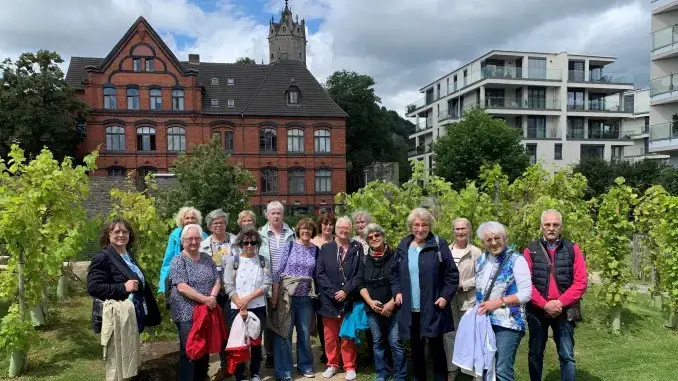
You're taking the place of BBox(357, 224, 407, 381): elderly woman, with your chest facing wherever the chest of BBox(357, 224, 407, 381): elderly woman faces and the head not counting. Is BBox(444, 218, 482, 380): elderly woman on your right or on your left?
on your left

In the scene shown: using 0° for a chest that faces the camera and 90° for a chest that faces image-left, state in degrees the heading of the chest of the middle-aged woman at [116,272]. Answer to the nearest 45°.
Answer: approximately 315°

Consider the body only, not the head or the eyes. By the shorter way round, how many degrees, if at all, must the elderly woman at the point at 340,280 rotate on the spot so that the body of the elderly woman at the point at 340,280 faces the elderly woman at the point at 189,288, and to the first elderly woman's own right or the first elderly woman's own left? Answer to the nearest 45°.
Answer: approximately 45° to the first elderly woman's own right

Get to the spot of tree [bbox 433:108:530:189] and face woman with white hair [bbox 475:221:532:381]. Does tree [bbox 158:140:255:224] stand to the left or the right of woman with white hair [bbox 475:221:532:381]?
right

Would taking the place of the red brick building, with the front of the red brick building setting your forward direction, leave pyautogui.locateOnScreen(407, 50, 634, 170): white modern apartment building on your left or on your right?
on your left
